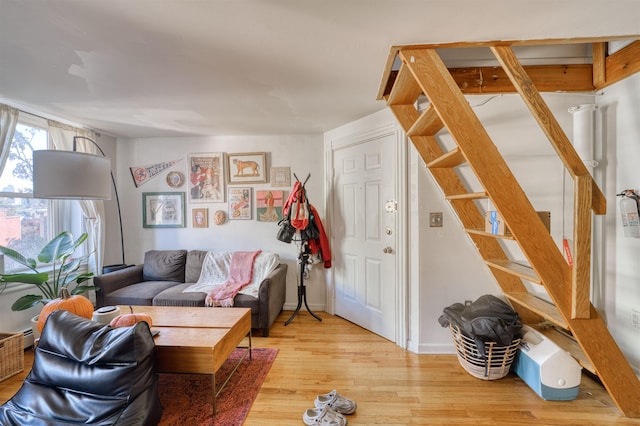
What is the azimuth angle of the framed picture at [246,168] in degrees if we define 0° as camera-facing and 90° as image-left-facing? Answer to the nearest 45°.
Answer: approximately 0°

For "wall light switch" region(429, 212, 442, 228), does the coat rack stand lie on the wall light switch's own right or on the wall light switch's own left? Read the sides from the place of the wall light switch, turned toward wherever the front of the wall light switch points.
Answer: on the wall light switch's own right

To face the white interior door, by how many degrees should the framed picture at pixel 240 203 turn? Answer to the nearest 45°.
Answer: approximately 45° to its left

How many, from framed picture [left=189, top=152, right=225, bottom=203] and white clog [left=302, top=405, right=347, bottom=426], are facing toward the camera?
1

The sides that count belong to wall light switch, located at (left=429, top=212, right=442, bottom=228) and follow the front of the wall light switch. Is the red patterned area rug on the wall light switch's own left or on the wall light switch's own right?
on the wall light switch's own right

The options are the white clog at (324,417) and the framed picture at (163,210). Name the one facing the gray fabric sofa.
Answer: the framed picture
